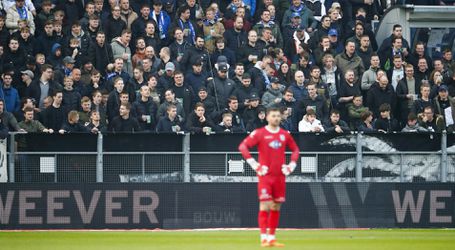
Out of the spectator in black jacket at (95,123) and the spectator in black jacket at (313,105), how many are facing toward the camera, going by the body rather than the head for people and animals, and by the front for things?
2

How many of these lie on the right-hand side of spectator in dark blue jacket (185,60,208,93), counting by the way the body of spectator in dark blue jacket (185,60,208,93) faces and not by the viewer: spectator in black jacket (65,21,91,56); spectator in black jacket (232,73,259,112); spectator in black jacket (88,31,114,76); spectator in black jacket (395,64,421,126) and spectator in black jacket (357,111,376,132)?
2

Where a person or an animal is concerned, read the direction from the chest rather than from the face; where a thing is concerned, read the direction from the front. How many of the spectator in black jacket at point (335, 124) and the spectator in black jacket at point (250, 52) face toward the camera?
2

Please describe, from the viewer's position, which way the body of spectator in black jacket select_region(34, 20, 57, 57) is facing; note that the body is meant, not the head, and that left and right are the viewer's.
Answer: facing the viewer and to the right of the viewer

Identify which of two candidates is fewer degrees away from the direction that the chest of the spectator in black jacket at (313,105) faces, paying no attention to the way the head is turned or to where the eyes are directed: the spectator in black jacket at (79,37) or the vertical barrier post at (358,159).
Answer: the vertical barrier post

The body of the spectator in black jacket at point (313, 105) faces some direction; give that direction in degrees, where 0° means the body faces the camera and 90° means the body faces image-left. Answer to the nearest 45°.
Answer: approximately 0°

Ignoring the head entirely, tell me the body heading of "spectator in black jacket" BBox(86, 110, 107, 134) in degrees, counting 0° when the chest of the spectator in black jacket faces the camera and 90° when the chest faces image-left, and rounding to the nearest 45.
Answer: approximately 0°
